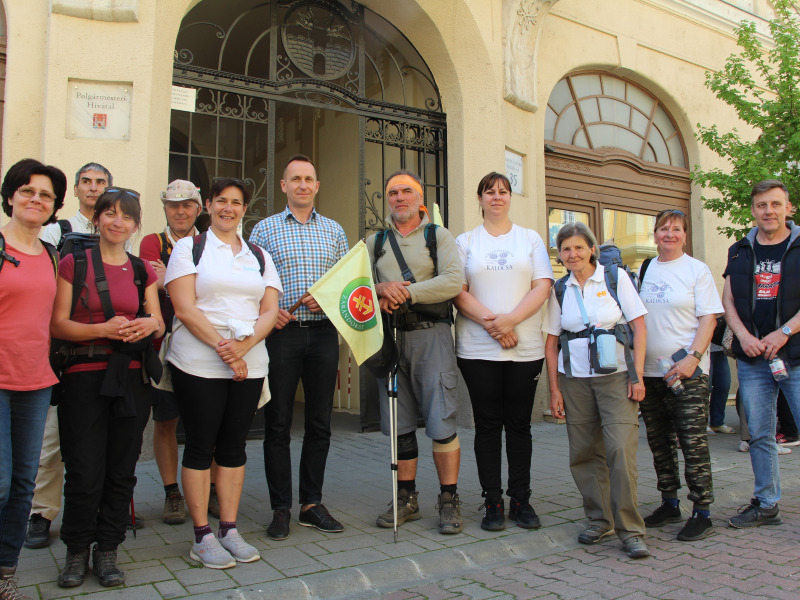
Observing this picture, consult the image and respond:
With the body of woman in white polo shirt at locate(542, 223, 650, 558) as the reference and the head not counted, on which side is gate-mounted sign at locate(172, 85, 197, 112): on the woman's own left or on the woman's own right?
on the woman's own right

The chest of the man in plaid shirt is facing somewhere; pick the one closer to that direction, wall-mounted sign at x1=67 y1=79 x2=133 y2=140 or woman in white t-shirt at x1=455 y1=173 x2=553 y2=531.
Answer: the woman in white t-shirt

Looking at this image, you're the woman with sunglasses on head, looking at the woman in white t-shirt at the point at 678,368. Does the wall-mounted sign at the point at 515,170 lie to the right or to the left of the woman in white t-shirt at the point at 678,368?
left

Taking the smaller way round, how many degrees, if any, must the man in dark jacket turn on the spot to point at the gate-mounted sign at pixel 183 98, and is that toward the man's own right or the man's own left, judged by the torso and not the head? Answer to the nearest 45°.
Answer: approximately 90° to the man's own right

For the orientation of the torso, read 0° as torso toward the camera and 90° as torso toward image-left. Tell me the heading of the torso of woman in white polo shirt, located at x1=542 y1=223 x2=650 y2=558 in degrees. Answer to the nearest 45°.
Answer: approximately 0°

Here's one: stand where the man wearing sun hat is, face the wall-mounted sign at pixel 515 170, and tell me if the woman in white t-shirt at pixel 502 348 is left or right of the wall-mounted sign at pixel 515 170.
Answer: right

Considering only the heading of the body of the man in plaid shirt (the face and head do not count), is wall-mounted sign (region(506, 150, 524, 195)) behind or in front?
behind
